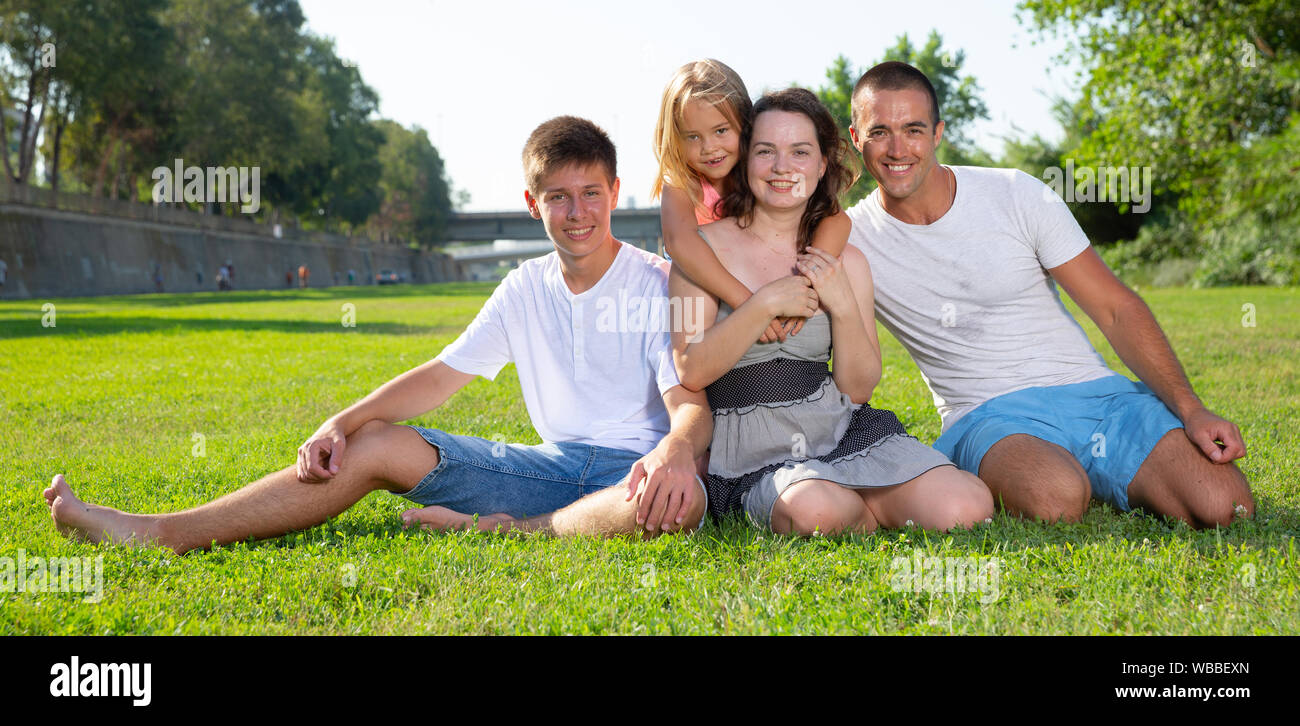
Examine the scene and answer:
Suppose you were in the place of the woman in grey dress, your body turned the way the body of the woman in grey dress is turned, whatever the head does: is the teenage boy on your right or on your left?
on your right

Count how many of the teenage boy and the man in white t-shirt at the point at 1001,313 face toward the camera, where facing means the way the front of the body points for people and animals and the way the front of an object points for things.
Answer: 2

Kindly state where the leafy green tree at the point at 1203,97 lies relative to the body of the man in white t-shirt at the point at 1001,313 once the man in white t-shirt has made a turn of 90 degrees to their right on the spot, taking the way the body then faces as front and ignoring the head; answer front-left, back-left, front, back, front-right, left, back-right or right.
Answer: right

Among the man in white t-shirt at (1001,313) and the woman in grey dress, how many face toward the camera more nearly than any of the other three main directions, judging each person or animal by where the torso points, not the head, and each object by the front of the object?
2

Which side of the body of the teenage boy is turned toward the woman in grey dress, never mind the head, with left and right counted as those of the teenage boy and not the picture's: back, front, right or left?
left

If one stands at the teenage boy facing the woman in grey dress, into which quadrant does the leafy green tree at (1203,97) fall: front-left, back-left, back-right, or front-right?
front-left

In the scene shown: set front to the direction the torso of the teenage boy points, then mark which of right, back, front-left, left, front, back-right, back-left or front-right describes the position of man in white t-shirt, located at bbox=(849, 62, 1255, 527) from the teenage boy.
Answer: left

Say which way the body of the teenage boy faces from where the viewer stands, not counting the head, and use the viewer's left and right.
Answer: facing the viewer

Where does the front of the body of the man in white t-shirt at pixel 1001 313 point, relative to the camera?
toward the camera

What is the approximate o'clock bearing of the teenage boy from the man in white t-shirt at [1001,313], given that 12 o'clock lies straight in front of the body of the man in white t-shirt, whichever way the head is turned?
The teenage boy is roughly at 2 o'clock from the man in white t-shirt.
